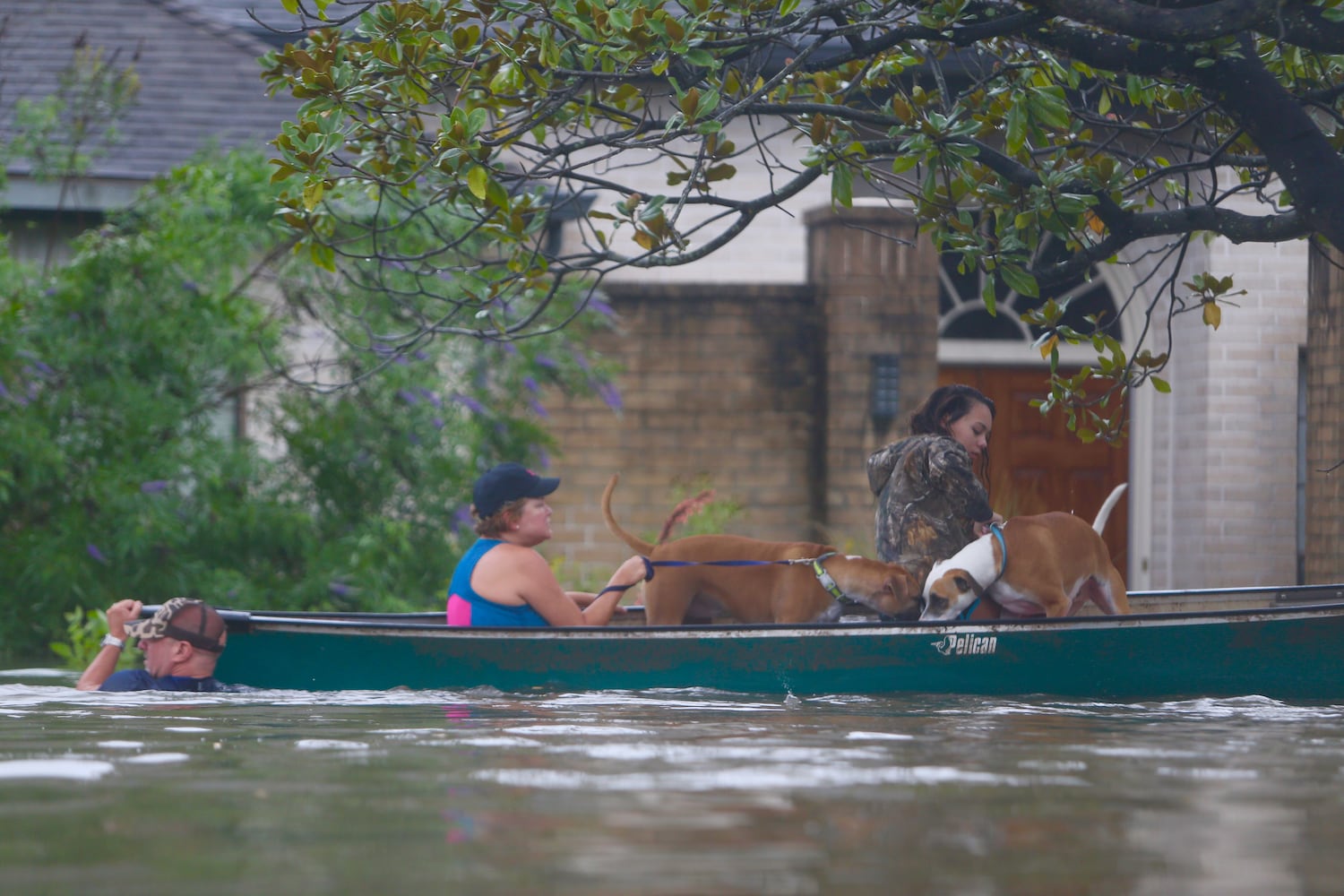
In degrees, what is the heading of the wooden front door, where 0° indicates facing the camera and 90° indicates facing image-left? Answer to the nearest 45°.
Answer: approximately 0°

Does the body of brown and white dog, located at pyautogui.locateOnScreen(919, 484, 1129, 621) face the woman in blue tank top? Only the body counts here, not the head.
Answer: yes

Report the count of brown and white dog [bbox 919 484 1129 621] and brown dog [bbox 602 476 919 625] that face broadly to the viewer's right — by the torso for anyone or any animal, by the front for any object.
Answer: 1

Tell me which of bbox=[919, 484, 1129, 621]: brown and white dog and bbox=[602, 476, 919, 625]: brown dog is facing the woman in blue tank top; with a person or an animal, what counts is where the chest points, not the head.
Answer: the brown and white dog

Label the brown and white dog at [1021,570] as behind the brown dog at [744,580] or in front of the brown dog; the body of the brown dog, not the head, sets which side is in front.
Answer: in front

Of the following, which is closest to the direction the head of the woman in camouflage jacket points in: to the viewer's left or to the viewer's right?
to the viewer's right

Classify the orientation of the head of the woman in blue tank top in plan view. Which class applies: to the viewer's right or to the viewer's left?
to the viewer's right

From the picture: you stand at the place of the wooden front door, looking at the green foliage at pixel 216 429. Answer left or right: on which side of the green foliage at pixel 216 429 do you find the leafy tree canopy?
left

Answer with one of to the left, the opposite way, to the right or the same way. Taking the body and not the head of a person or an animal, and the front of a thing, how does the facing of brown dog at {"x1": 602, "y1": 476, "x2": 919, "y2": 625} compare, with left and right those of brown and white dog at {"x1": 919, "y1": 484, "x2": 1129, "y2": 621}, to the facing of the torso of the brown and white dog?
the opposite way

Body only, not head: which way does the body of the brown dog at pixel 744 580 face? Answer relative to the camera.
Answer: to the viewer's right

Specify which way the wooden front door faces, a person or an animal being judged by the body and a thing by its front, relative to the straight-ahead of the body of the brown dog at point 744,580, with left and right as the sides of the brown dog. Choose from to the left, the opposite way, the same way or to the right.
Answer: to the right

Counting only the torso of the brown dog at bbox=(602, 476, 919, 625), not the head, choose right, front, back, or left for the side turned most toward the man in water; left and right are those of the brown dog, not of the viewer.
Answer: back

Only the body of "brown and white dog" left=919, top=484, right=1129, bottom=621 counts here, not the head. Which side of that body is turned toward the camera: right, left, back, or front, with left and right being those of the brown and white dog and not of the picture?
left

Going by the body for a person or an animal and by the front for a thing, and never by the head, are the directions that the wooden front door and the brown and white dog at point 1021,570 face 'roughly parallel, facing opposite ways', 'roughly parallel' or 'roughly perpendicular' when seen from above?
roughly perpendicular
